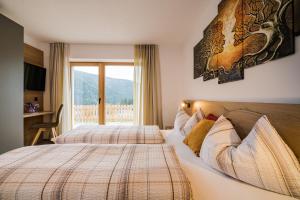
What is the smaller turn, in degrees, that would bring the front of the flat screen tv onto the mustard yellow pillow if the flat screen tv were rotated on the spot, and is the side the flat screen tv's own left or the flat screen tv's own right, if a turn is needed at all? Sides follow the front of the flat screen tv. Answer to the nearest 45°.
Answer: approximately 45° to the flat screen tv's own right

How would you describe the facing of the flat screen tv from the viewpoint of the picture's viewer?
facing the viewer and to the right of the viewer

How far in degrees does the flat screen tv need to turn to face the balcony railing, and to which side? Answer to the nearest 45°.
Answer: approximately 45° to its left

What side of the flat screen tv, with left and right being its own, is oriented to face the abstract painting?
front

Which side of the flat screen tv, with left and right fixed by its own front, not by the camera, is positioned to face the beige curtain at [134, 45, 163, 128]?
front

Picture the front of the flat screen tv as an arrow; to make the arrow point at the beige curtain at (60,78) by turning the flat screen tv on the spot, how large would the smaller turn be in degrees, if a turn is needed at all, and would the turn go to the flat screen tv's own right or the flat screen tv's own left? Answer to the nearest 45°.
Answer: approximately 45° to the flat screen tv's own left

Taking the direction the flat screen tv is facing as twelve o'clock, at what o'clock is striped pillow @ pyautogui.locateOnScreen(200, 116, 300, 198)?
The striped pillow is roughly at 1 o'clock from the flat screen tv.

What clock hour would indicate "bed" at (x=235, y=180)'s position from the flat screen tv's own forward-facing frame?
The bed is roughly at 1 o'clock from the flat screen tv.

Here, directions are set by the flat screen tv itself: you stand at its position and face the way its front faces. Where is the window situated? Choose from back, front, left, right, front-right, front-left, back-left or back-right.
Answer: front-left
